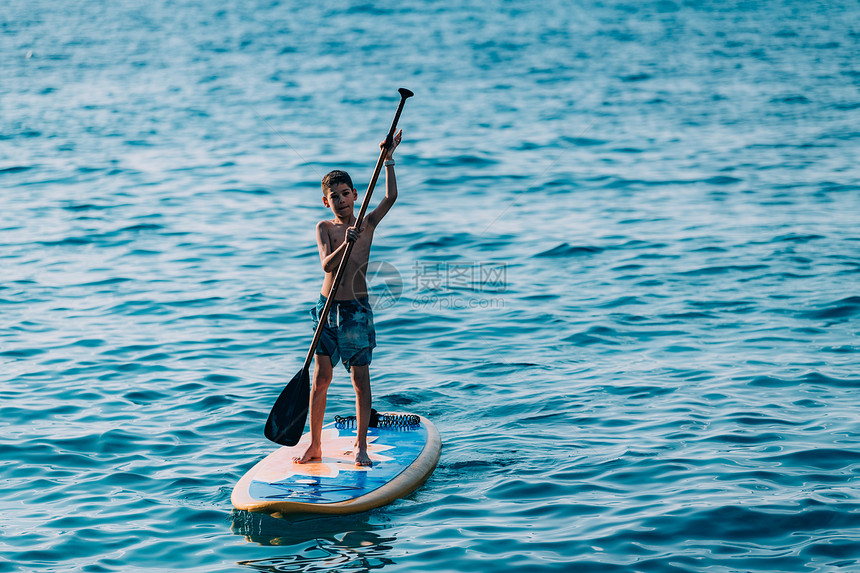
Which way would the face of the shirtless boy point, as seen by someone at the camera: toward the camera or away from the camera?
toward the camera

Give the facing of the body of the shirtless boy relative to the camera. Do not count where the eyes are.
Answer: toward the camera
